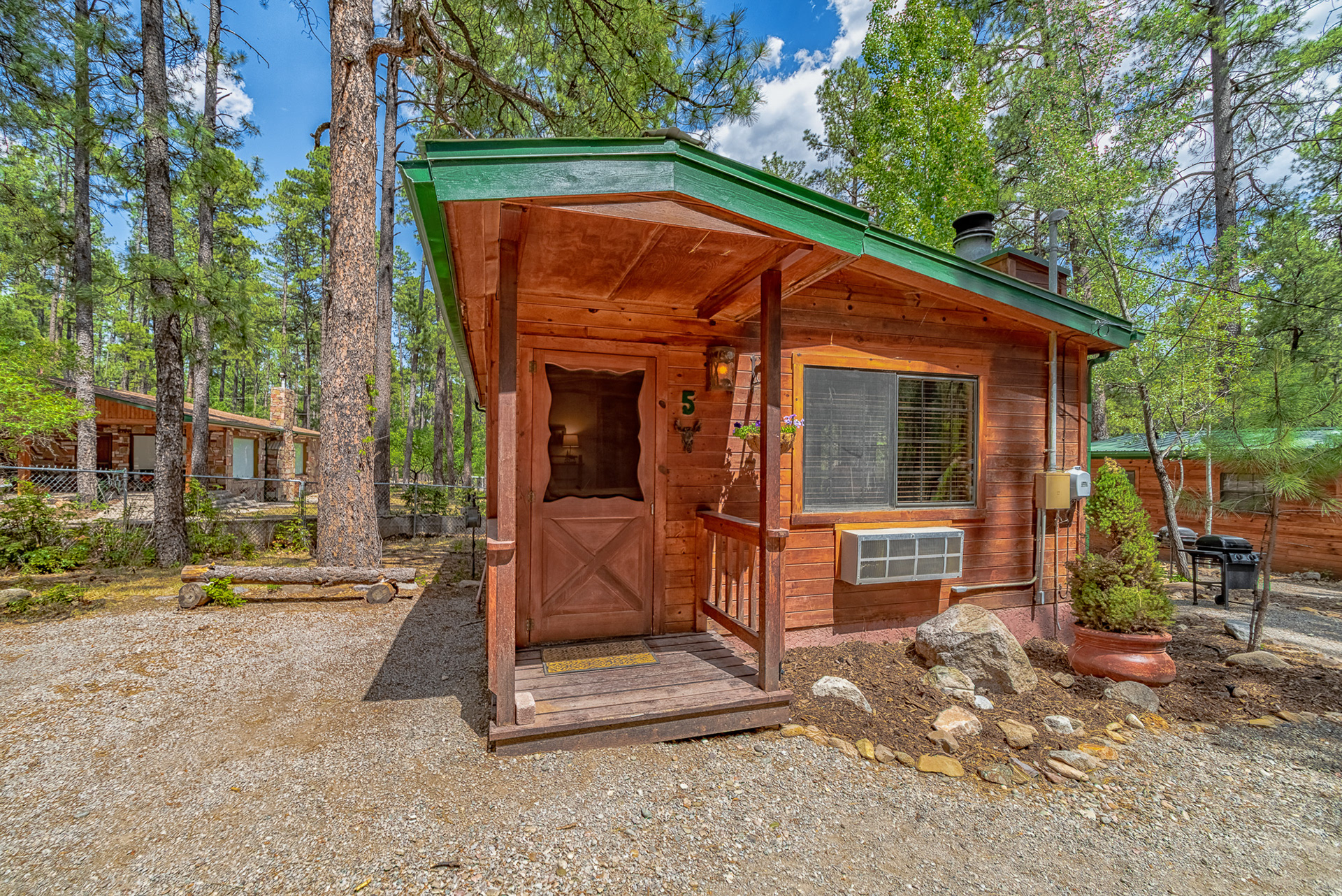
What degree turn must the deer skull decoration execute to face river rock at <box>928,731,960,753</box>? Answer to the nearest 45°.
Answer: approximately 45° to its left

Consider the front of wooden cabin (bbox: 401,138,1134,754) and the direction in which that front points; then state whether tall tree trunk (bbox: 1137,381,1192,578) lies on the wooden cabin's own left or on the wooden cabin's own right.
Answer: on the wooden cabin's own left

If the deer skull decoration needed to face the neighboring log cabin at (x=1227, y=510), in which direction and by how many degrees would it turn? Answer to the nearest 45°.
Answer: approximately 135° to its left

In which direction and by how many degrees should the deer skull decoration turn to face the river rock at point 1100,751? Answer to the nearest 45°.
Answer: approximately 45° to its left

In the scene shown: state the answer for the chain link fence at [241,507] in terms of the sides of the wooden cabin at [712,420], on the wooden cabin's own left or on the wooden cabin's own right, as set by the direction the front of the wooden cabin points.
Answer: on the wooden cabin's own right

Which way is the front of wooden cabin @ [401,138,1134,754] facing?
toward the camera

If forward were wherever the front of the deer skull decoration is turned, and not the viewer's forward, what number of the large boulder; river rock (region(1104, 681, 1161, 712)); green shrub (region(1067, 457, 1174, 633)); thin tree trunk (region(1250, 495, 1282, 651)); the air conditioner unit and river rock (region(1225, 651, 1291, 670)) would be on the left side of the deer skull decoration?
6

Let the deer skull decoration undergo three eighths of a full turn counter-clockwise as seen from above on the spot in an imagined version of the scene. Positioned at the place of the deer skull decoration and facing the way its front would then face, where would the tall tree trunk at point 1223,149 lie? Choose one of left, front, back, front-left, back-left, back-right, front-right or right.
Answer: front

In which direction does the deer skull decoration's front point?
toward the camera

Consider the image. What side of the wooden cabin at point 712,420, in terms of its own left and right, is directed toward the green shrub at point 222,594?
right

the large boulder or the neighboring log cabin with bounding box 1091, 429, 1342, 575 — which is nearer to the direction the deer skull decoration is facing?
the large boulder

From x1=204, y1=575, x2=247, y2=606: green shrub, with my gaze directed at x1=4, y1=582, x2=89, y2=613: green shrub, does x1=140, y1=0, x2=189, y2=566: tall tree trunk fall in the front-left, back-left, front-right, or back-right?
front-right

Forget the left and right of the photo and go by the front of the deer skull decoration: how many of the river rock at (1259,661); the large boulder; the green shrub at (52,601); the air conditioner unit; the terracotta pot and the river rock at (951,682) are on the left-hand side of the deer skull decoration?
5

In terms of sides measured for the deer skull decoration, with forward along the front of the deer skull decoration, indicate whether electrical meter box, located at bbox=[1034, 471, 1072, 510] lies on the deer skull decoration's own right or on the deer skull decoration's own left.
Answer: on the deer skull decoration's own left

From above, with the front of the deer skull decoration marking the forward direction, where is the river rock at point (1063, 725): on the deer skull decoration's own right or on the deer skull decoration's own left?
on the deer skull decoration's own left
